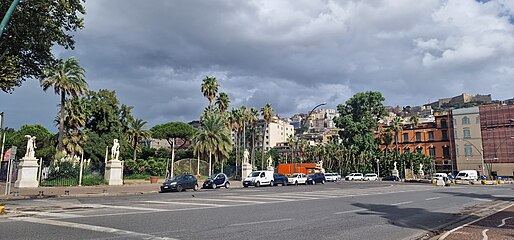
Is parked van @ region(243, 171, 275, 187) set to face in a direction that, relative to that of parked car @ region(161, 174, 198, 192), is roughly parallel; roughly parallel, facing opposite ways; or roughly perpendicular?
roughly parallel

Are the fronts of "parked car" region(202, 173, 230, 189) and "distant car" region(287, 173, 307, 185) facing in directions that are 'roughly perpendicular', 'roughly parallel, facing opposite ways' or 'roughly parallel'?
roughly parallel

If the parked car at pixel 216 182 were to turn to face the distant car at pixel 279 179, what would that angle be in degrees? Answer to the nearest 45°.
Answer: approximately 180°

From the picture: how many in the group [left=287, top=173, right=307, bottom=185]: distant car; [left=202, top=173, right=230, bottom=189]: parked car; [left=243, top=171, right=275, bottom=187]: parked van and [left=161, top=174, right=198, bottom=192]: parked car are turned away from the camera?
0

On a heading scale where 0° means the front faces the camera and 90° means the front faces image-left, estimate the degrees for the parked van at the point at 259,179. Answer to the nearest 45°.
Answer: approximately 45°

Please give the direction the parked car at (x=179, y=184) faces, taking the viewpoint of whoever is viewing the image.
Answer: facing the viewer and to the left of the viewer

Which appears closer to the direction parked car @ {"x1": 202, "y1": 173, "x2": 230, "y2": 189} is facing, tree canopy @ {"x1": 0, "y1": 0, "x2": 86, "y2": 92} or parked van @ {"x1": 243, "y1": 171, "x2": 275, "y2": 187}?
the tree canopy

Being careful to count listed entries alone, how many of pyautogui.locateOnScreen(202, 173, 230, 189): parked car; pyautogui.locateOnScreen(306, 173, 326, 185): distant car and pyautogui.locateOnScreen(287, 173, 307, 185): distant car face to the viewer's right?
0

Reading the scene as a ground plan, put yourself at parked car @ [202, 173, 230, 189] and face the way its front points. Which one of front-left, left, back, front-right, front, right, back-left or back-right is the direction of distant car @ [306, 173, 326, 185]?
back

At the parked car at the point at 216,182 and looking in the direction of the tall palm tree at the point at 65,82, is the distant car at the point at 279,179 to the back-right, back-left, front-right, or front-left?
back-right

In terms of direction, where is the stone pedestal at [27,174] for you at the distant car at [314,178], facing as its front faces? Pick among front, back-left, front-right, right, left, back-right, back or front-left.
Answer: front

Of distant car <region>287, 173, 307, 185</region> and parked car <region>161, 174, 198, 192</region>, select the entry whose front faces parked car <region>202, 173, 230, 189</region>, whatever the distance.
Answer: the distant car

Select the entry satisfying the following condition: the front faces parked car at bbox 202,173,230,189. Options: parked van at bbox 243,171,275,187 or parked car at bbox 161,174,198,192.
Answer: parked van at bbox 243,171,275,187

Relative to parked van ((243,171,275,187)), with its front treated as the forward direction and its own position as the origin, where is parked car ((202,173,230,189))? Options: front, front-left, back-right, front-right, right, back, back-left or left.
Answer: front

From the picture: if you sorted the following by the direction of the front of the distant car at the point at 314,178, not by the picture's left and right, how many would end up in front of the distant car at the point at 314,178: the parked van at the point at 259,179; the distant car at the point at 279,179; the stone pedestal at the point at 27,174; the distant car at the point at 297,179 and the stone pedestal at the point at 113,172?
5

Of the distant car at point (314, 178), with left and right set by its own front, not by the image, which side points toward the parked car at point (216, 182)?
front

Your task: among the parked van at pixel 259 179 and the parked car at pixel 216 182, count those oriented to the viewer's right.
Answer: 0

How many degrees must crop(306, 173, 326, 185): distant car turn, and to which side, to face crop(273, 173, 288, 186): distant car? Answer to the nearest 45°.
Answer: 0° — it already faces it

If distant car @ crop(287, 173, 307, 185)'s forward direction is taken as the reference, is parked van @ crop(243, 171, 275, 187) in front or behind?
in front

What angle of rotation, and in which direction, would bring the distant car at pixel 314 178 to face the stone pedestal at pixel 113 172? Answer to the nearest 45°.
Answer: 0° — it already faces it
